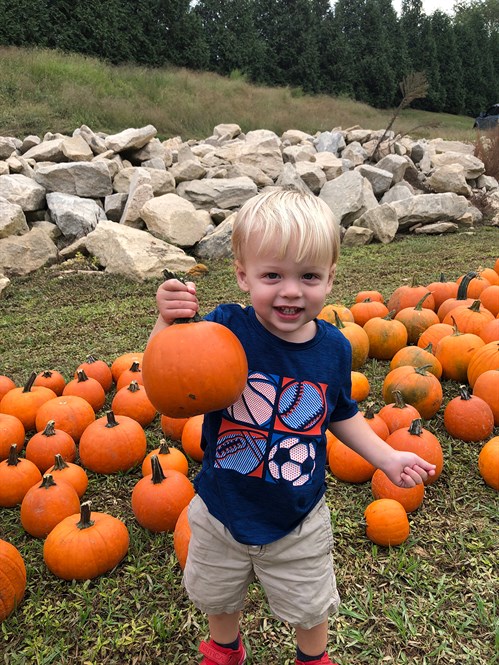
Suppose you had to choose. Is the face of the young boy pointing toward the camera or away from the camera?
toward the camera

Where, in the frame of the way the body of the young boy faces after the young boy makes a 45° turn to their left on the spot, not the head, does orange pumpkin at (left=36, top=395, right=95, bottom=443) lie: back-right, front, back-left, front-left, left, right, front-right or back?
back

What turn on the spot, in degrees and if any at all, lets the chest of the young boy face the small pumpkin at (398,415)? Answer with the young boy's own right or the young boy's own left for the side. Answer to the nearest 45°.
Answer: approximately 135° to the young boy's own left

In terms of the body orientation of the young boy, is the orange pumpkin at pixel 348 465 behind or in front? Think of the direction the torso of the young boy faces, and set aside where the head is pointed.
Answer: behind

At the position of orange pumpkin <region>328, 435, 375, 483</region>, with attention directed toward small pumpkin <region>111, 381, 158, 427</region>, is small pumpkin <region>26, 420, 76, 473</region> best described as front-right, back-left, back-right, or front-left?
front-left

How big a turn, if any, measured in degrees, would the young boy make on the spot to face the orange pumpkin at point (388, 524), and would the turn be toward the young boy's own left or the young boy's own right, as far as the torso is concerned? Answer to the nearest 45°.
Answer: approximately 135° to the young boy's own left

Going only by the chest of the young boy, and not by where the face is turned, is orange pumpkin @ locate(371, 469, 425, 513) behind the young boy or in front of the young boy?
behind

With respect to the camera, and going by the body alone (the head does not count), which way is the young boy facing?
toward the camera

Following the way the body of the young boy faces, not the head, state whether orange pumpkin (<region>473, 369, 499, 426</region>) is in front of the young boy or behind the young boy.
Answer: behind

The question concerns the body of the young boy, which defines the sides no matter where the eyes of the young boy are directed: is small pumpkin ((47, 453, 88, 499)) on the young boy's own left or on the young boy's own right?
on the young boy's own right

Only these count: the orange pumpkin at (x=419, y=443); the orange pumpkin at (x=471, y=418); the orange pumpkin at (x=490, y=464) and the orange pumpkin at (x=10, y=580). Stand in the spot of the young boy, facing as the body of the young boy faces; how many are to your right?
1

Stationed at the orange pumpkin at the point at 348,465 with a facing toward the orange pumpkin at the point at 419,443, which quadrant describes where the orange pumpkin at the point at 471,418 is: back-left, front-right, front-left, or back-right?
front-left
